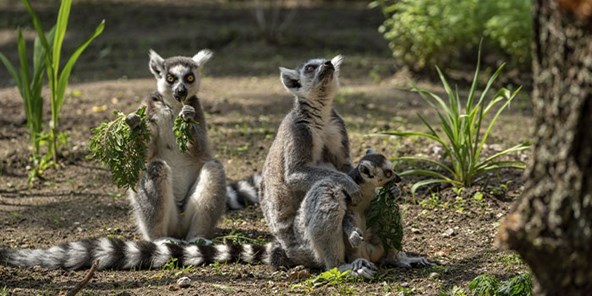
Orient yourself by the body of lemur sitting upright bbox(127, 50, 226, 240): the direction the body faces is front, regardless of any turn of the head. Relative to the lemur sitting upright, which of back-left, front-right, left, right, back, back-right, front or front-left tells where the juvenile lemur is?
front-left

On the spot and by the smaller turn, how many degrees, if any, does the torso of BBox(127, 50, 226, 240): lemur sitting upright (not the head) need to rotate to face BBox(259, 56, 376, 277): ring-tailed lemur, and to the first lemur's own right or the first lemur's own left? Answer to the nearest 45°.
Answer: approximately 45° to the first lemur's own left

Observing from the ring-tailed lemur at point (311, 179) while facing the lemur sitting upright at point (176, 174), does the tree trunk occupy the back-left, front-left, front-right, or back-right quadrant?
back-left

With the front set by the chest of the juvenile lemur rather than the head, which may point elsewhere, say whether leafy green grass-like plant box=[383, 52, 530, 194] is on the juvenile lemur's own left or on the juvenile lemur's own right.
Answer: on the juvenile lemur's own left

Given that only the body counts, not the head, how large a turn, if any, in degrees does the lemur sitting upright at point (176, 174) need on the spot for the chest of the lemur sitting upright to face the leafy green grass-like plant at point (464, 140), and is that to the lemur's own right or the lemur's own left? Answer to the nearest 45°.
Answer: approximately 90° to the lemur's own left
